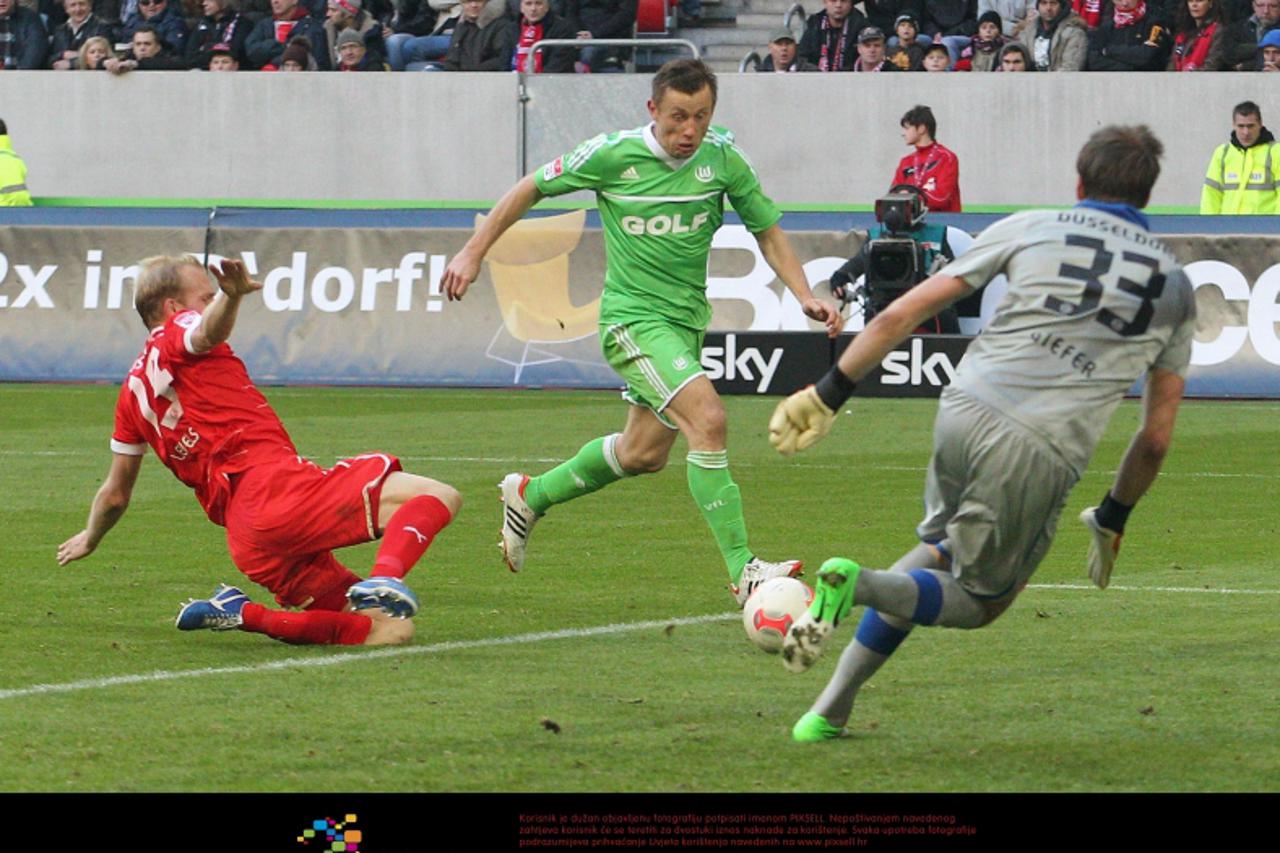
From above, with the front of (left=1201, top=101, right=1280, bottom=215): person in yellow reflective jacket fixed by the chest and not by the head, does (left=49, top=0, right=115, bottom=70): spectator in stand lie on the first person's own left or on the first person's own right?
on the first person's own right

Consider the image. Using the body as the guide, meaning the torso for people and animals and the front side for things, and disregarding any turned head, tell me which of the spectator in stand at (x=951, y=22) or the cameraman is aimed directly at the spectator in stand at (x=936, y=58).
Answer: the spectator in stand at (x=951, y=22)

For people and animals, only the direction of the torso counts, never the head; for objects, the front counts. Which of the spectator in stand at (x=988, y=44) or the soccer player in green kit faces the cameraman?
the spectator in stand

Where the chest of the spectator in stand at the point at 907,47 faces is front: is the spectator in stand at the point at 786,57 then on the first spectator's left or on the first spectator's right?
on the first spectator's right

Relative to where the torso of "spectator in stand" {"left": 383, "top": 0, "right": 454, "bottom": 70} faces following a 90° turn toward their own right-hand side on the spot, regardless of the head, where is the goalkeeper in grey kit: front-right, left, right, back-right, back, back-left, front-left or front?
left

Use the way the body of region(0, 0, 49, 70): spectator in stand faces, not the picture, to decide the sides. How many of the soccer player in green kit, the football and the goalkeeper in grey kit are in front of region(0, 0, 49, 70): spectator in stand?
3

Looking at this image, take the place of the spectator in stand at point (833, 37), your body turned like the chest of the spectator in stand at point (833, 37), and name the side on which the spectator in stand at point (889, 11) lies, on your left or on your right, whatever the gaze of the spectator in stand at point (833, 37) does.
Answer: on your left

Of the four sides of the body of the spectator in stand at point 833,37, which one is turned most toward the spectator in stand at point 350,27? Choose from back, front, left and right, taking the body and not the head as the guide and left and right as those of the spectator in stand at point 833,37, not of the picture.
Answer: right

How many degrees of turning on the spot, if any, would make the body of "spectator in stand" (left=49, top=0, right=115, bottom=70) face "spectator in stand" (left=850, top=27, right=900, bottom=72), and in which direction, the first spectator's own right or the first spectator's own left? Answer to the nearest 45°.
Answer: approximately 45° to the first spectator's own left

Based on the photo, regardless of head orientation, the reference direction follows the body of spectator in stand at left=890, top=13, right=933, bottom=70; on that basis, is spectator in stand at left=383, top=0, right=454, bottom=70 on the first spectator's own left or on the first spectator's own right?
on the first spectator's own right

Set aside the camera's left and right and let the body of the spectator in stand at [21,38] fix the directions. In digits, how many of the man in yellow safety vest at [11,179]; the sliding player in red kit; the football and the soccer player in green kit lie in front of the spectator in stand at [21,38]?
4

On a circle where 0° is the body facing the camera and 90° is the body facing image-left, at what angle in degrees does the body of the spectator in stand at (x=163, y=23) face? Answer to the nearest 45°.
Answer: approximately 0°
